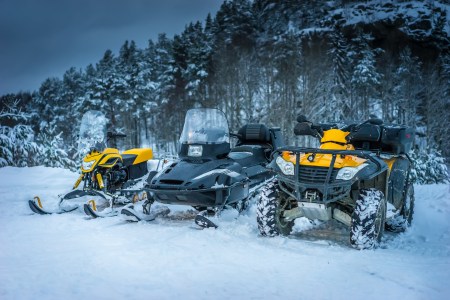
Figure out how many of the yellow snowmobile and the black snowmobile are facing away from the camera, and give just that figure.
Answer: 0

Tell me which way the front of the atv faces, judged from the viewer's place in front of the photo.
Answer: facing the viewer and to the left of the viewer

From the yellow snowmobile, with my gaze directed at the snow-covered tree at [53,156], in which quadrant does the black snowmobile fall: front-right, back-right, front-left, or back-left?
back-right

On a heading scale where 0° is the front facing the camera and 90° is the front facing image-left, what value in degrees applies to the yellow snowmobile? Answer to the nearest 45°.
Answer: approximately 45°

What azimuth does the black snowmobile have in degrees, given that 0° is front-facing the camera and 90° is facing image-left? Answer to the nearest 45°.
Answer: approximately 45°

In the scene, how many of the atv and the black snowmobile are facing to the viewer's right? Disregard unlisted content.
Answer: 0

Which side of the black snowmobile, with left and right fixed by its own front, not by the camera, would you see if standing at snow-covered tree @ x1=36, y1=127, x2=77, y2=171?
right

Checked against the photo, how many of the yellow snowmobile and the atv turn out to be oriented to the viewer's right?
0

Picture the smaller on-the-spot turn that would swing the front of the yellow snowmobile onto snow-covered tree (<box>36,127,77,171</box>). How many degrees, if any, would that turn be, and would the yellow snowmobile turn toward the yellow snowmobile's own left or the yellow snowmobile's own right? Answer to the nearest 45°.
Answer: approximately 135° to the yellow snowmobile's own right

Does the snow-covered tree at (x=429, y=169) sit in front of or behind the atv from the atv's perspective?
behind

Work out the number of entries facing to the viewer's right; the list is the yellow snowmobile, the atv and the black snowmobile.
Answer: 0

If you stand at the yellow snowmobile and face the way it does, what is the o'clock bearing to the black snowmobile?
The black snowmobile is roughly at 9 o'clock from the yellow snowmobile.

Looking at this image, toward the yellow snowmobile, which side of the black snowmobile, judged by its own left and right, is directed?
right

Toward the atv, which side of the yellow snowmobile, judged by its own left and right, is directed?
left

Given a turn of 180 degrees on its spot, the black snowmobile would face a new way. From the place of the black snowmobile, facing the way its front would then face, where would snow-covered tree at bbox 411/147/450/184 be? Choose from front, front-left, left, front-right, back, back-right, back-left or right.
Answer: front
